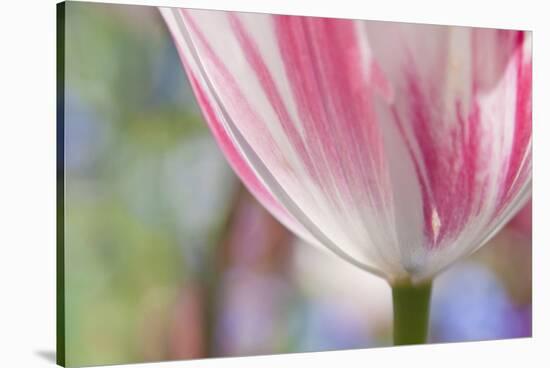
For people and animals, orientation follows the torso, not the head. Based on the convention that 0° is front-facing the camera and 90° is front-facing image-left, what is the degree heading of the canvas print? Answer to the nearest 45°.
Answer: approximately 315°
